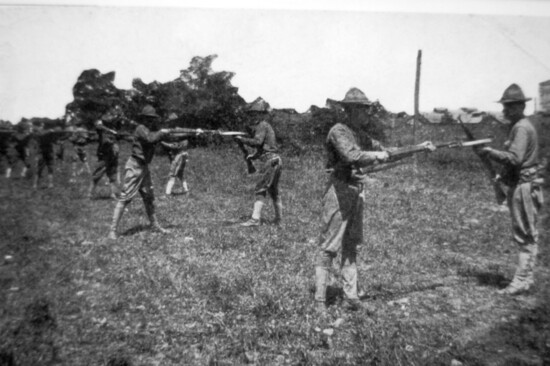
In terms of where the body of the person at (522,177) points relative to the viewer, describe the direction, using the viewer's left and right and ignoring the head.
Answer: facing to the left of the viewer

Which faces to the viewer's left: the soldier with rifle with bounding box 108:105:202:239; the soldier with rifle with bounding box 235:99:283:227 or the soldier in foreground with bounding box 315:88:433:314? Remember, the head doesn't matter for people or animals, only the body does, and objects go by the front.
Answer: the soldier with rifle with bounding box 235:99:283:227

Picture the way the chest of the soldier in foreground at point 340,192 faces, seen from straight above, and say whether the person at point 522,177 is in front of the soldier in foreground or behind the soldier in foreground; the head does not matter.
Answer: in front

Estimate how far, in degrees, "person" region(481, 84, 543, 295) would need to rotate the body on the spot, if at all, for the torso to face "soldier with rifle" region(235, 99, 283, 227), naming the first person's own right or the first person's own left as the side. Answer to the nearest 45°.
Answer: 0° — they already face them

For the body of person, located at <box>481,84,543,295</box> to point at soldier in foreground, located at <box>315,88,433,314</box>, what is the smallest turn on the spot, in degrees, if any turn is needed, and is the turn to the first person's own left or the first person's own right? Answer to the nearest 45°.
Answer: approximately 45° to the first person's own left

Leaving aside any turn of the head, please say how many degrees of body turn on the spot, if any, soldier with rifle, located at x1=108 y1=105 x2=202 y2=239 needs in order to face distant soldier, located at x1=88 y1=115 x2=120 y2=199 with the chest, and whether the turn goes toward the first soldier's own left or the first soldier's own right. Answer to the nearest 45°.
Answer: approximately 90° to the first soldier's own left

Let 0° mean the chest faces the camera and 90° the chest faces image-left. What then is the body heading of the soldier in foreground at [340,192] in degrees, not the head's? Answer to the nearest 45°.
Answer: approximately 270°

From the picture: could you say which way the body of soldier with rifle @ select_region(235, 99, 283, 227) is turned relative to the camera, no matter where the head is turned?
to the viewer's left

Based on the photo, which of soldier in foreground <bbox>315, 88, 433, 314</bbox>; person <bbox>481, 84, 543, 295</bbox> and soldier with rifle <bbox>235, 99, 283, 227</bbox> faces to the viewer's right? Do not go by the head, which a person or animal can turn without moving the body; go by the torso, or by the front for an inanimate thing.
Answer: the soldier in foreground

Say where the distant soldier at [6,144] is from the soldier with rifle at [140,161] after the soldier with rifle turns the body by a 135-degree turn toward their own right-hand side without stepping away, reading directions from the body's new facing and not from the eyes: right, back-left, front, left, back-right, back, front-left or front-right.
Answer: right

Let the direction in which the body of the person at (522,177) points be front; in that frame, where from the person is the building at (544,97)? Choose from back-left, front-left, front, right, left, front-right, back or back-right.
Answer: right

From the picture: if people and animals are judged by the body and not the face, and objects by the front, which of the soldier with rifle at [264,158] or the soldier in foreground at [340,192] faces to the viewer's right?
the soldier in foreground

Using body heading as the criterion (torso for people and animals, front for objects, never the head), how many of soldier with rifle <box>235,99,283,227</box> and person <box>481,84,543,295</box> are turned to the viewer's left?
2

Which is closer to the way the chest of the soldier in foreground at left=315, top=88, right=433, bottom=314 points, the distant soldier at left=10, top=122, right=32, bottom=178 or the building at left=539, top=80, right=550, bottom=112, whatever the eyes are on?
the building

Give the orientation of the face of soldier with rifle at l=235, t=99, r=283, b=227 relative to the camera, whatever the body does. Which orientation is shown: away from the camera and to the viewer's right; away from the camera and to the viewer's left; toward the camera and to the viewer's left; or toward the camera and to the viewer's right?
toward the camera and to the viewer's left

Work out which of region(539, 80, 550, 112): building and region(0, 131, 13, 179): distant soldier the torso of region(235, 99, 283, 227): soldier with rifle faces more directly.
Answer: the distant soldier

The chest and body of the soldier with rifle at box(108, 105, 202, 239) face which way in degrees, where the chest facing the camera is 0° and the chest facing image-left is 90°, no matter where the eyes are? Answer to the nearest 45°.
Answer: approximately 270°
